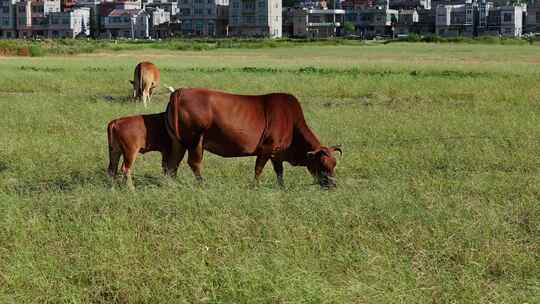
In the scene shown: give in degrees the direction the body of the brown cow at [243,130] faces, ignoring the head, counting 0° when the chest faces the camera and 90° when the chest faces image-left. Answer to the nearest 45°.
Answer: approximately 270°

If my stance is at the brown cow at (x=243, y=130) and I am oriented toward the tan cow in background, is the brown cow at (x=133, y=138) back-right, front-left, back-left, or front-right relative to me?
front-left

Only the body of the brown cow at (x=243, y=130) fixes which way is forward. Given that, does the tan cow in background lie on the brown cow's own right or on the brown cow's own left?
on the brown cow's own left

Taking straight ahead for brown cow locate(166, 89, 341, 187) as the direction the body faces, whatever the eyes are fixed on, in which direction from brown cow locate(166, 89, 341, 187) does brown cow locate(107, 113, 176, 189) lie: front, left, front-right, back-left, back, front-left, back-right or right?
back

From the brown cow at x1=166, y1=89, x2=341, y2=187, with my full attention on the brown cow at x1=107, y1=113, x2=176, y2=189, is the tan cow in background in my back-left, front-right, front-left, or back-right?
front-right
